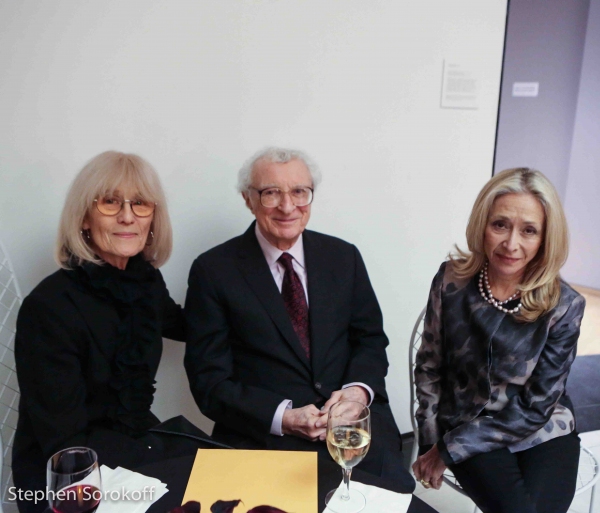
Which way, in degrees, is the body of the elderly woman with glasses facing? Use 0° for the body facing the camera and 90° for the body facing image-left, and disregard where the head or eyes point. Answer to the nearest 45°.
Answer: approximately 315°

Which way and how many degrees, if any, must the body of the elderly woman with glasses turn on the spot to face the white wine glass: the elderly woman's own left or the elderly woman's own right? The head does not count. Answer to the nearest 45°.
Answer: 0° — they already face it
